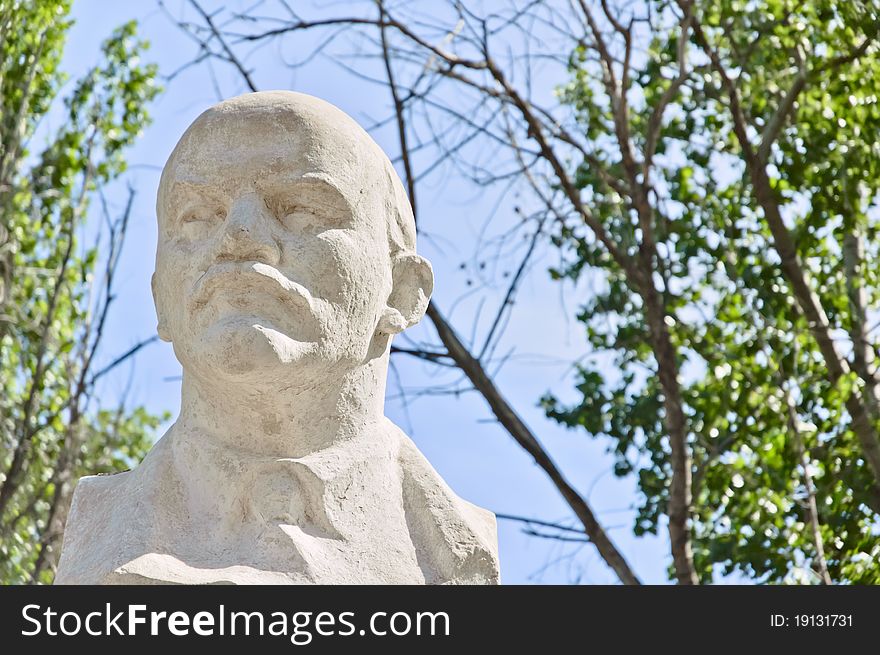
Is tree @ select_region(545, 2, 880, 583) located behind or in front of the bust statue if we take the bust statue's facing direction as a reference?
behind

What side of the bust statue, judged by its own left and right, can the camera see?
front
